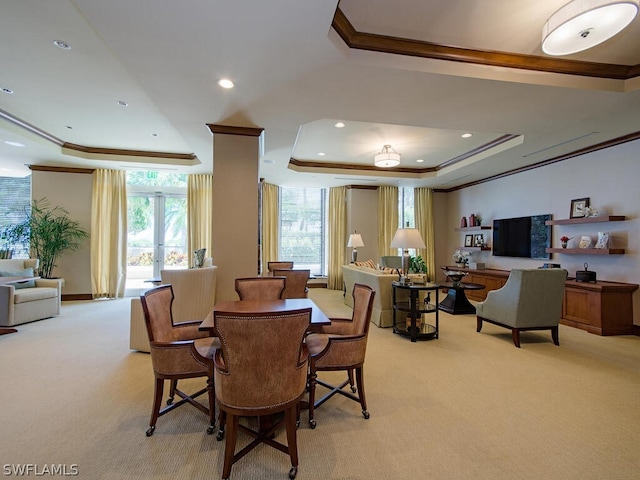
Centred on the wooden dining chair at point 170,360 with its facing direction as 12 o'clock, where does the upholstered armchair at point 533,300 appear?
The upholstered armchair is roughly at 12 o'clock from the wooden dining chair.

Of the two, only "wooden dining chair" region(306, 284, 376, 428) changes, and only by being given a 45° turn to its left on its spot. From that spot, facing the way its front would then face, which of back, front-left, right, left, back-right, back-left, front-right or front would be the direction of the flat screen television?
back

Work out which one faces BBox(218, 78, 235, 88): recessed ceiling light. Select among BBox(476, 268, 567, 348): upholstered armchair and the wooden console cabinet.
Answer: the wooden console cabinet

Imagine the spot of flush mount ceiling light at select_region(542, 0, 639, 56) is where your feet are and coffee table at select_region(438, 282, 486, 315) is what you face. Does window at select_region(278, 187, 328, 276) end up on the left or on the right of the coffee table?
left

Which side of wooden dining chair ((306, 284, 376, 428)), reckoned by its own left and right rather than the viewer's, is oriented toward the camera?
left

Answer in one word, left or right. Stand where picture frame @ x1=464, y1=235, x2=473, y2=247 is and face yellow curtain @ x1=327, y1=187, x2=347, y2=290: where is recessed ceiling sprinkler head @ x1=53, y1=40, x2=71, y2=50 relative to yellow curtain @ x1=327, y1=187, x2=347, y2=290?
left

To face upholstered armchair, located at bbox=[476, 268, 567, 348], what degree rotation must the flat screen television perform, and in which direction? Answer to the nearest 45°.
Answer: approximately 45° to its left

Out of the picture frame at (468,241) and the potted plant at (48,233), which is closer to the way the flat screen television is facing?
the potted plant

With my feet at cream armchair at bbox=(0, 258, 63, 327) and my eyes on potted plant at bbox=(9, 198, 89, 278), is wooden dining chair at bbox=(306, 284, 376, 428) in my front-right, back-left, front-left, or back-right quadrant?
back-right

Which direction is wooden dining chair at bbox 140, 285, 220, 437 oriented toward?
to the viewer's right

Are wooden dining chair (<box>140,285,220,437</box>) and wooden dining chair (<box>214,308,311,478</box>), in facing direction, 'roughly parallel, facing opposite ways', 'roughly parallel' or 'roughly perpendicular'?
roughly perpendicular

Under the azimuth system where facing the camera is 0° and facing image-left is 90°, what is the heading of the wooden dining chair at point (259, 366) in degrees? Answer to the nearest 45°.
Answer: approximately 180°

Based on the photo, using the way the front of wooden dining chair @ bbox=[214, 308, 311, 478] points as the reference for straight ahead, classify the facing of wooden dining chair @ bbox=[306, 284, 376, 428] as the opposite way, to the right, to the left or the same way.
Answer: to the left

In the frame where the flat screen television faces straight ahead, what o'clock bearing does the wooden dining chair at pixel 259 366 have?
The wooden dining chair is roughly at 11 o'clock from the flat screen television.
